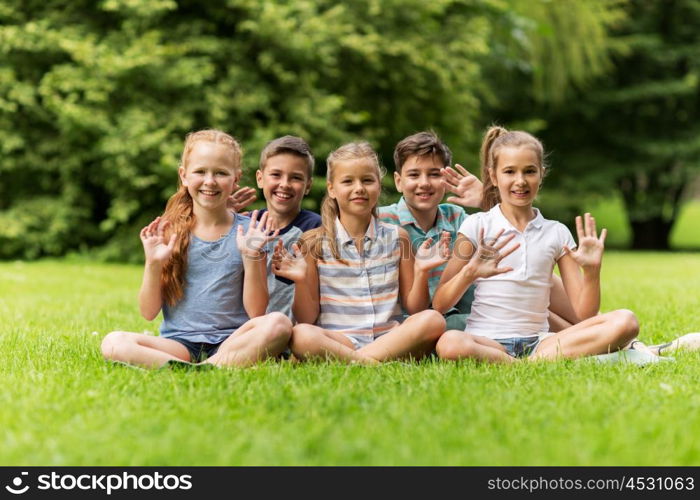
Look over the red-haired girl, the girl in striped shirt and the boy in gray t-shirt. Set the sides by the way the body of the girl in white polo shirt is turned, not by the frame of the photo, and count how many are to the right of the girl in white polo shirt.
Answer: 3

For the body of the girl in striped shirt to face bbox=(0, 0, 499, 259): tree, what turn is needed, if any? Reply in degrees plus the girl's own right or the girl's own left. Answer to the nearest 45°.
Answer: approximately 180°

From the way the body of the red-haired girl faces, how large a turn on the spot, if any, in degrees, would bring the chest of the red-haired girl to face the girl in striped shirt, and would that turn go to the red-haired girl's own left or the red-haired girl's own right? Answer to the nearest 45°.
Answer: approximately 90° to the red-haired girl's own left

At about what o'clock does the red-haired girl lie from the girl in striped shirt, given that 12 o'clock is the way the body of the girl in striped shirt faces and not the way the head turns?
The red-haired girl is roughly at 3 o'clock from the girl in striped shirt.

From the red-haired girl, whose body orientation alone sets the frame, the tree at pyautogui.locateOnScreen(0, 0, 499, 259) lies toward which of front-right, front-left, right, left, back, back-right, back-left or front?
back

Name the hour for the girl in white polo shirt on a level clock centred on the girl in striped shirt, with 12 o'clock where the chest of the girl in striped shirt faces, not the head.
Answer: The girl in white polo shirt is roughly at 9 o'clock from the girl in striped shirt.

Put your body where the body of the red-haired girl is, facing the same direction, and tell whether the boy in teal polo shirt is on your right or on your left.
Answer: on your left

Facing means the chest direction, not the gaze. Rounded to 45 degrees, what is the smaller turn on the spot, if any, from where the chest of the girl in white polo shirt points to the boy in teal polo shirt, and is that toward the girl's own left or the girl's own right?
approximately 135° to the girl's own right

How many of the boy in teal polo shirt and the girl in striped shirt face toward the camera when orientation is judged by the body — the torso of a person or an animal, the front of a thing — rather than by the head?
2
